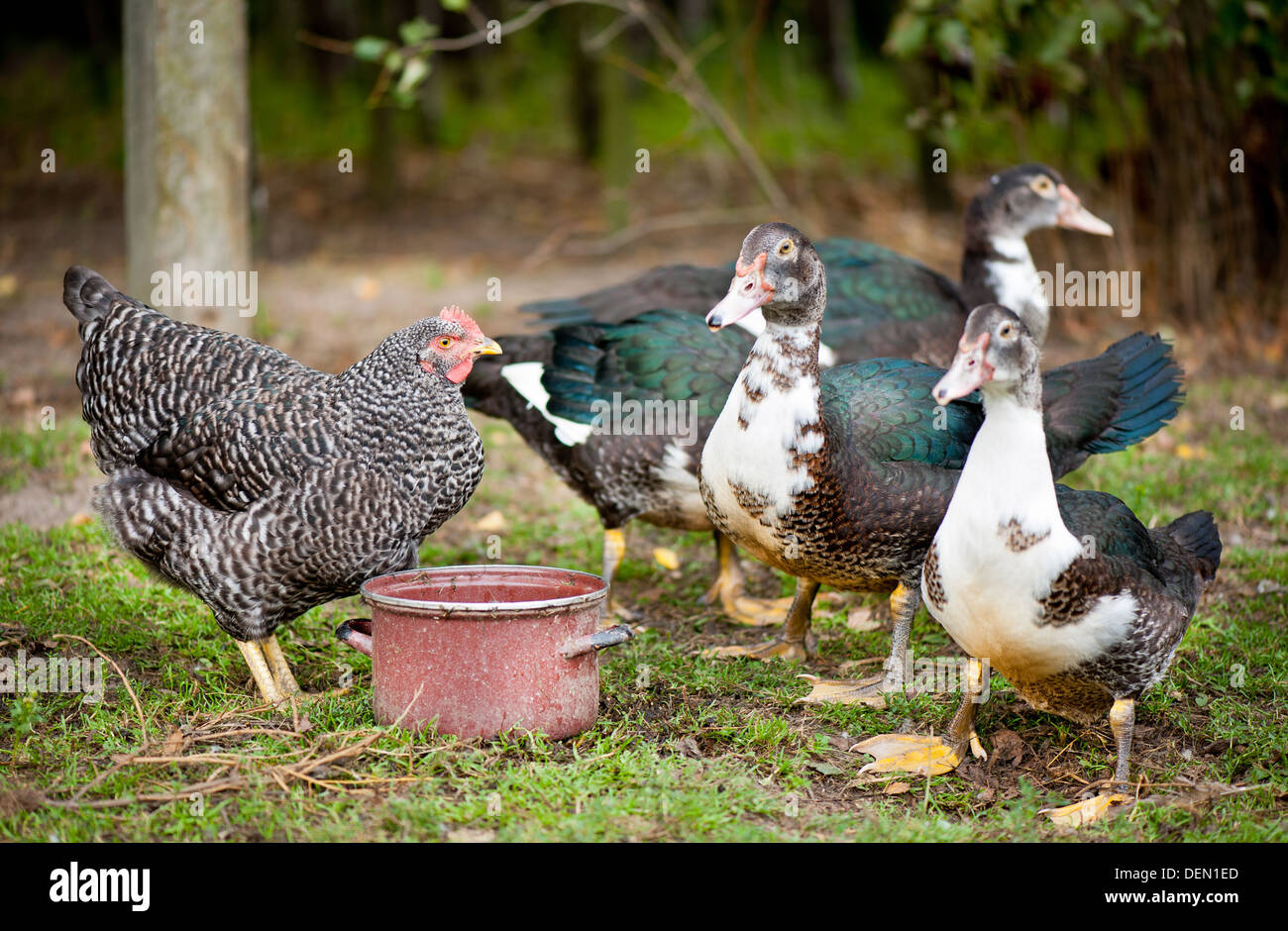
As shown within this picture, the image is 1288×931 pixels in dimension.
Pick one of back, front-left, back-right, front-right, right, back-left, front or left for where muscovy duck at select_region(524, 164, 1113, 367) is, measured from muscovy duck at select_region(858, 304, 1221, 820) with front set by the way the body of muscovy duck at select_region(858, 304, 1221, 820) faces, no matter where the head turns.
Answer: back-right

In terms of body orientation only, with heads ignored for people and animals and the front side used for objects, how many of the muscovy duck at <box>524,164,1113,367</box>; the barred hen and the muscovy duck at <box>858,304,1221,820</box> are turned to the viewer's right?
2

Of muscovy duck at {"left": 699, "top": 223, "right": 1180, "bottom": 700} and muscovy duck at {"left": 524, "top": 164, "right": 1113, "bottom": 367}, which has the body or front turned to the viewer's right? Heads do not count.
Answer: muscovy duck at {"left": 524, "top": 164, "right": 1113, "bottom": 367}

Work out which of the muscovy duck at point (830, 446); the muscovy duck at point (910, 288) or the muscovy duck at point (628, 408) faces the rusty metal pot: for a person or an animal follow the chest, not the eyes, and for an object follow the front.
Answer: the muscovy duck at point (830, 446)

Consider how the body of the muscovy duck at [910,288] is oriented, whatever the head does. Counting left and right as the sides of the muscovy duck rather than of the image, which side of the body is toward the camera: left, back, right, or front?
right

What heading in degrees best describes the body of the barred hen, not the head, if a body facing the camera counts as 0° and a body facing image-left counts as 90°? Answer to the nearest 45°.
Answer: approximately 270°

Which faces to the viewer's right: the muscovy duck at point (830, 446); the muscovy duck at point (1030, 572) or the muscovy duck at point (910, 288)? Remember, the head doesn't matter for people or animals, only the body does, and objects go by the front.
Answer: the muscovy duck at point (910, 288)

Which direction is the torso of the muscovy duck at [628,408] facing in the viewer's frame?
to the viewer's right

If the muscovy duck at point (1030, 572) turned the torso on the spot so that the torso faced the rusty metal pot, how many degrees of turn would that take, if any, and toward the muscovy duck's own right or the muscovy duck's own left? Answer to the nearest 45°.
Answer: approximately 45° to the muscovy duck's own right

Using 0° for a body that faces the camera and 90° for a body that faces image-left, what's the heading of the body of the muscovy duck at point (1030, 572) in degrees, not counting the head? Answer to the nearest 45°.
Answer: approximately 45°
